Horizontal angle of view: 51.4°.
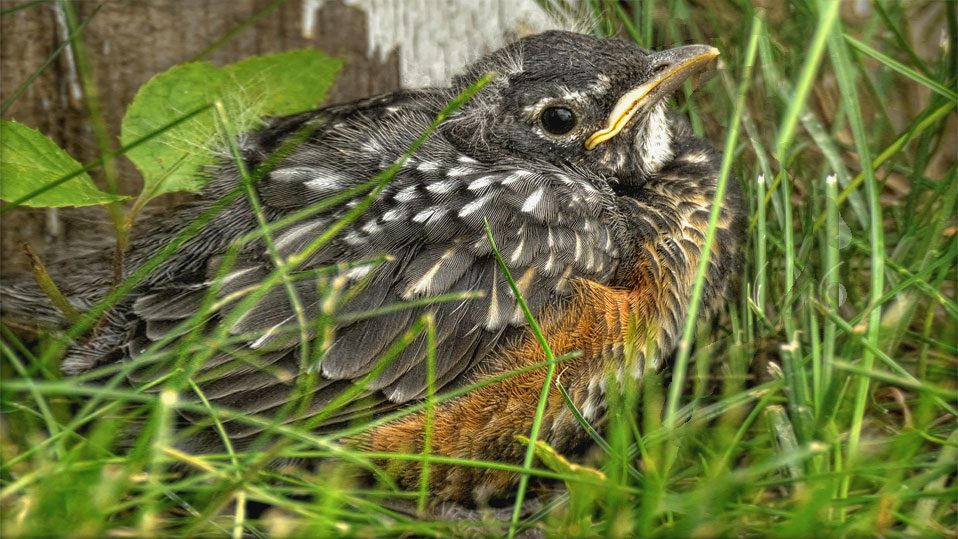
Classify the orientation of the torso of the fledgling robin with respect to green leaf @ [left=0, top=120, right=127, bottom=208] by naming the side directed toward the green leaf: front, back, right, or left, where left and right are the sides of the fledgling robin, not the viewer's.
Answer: back

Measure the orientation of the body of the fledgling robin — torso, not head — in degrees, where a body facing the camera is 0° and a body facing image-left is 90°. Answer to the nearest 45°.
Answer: approximately 270°
